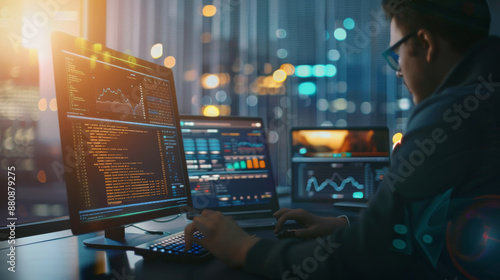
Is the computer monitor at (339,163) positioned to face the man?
yes

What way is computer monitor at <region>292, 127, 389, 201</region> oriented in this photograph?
toward the camera

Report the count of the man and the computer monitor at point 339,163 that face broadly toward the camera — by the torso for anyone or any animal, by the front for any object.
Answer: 1

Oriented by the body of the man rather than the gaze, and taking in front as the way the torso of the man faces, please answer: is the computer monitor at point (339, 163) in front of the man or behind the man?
in front

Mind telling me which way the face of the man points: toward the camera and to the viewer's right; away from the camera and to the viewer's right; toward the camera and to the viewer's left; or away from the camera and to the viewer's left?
away from the camera and to the viewer's left

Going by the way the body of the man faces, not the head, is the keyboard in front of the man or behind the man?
in front

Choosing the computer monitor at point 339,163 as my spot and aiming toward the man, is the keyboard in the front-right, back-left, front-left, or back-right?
front-right

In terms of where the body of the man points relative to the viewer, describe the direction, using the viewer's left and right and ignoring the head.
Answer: facing away from the viewer and to the left of the viewer

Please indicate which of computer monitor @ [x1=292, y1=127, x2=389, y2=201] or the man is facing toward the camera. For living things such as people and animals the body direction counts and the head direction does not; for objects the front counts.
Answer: the computer monitor
